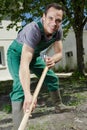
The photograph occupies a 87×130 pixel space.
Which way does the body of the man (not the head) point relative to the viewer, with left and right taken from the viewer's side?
facing the viewer and to the right of the viewer
